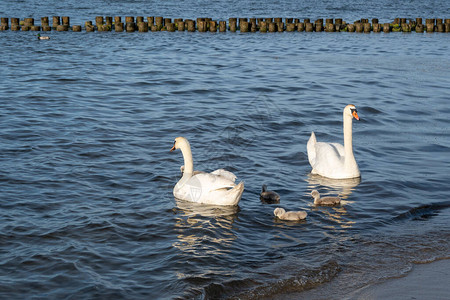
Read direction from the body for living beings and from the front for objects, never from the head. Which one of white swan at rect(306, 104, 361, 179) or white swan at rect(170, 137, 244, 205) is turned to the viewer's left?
white swan at rect(170, 137, 244, 205)

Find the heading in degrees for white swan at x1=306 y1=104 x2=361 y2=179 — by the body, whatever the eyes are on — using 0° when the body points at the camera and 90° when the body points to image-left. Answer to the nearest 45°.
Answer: approximately 315°

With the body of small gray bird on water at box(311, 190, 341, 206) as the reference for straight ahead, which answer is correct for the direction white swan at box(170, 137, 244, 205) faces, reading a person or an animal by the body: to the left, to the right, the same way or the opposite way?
the same way

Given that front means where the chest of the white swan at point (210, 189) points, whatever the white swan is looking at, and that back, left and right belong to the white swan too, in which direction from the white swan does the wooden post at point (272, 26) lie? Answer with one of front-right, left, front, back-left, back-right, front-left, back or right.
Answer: right

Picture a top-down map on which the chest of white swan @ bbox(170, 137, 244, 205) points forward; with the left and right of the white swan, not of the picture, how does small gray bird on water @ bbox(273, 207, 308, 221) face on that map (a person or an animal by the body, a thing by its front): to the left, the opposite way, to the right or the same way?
the same way

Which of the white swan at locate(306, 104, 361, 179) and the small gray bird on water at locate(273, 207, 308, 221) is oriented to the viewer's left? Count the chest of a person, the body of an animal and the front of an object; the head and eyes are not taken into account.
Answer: the small gray bird on water

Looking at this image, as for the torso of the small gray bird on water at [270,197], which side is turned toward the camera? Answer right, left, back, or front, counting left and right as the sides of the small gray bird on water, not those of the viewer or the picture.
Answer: left

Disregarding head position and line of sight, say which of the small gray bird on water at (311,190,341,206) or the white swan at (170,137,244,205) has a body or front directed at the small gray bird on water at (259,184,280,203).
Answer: the small gray bird on water at (311,190,341,206)

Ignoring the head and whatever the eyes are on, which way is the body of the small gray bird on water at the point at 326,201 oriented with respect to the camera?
to the viewer's left

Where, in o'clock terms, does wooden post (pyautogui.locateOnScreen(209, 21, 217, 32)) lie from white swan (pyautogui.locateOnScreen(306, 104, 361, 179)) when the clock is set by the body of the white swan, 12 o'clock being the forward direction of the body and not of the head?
The wooden post is roughly at 7 o'clock from the white swan.

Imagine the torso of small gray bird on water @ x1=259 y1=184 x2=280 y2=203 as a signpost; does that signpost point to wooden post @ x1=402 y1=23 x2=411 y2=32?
no

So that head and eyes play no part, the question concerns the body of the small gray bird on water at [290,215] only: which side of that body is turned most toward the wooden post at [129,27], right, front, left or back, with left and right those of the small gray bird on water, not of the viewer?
right

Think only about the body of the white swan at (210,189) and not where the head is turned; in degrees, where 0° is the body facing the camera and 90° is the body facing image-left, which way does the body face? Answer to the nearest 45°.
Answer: approximately 90°

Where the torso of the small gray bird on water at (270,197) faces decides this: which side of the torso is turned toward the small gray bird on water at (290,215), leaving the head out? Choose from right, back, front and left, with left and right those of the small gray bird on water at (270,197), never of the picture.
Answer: left

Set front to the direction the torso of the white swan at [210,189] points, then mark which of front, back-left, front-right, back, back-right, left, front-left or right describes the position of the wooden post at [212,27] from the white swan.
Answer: right

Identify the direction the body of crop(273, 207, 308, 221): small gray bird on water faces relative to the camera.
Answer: to the viewer's left
